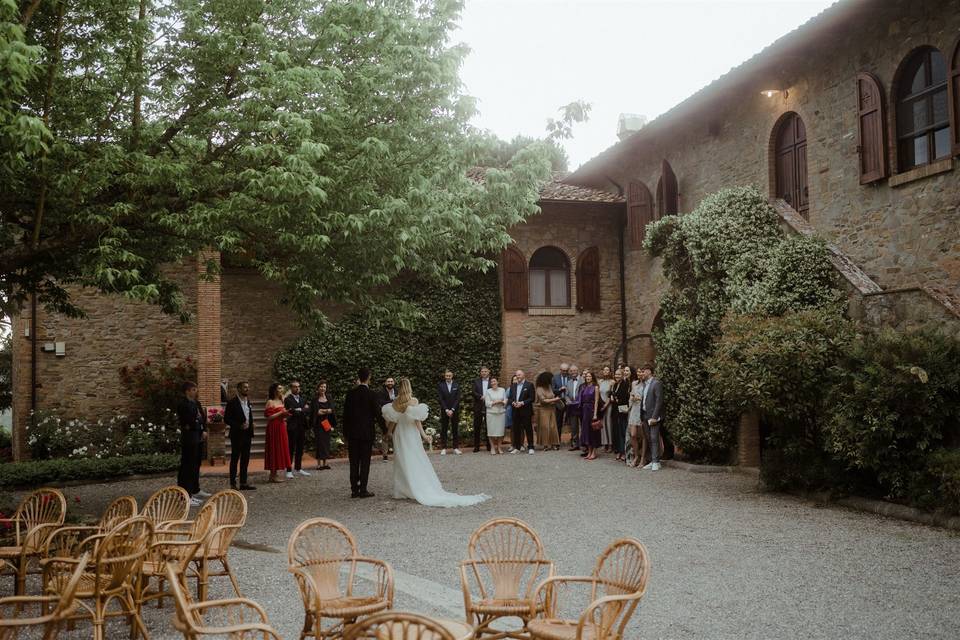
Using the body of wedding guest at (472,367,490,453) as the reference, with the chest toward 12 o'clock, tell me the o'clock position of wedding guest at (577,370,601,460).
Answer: wedding guest at (577,370,601,460) is roughly at 10 o'clock from wedding guest at (472,367,490,453).

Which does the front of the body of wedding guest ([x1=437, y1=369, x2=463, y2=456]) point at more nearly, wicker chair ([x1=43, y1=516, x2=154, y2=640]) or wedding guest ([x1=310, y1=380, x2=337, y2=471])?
the wicker chair

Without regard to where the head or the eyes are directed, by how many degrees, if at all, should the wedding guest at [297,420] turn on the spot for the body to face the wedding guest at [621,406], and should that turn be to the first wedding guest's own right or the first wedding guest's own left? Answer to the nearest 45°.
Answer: approximately 45° to the first wedding guest's own left

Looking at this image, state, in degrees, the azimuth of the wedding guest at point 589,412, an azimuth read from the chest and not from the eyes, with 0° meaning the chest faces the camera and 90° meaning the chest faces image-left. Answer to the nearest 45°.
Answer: approximately 45°

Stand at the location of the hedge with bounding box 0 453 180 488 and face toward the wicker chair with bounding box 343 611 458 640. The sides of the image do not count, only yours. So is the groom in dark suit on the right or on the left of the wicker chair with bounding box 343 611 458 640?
left

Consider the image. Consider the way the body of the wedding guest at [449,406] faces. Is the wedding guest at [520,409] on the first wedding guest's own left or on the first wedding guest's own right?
on the first wedding guest's own left

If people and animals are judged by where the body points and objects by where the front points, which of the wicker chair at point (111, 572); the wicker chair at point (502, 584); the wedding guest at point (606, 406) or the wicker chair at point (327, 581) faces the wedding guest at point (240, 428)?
the wedding guest at point (606, 406)
